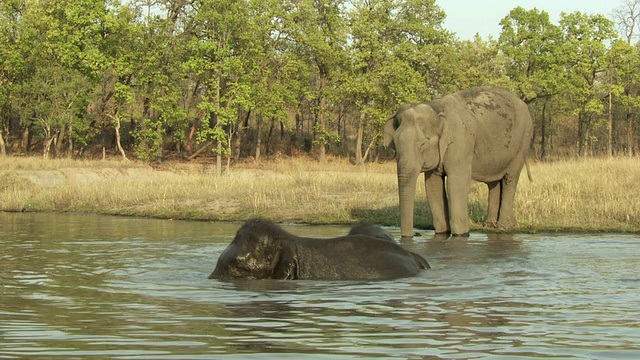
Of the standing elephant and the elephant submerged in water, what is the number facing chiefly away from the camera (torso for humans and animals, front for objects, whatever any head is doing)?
0

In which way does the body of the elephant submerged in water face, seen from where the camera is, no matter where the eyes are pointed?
to the viewer's left

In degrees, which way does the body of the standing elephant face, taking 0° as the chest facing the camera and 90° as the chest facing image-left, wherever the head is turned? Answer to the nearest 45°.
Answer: approximately 45°

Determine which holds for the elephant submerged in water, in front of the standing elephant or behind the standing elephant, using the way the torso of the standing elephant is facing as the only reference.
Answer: in front

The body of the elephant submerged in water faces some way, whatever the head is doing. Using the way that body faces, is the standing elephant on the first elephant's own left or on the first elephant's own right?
on the first elephant's own right
